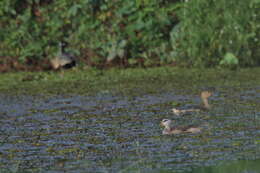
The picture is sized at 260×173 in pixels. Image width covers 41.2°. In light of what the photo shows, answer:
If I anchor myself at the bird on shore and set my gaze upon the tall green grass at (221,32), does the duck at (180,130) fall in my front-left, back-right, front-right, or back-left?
front-right

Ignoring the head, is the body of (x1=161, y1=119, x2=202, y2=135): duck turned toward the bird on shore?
no

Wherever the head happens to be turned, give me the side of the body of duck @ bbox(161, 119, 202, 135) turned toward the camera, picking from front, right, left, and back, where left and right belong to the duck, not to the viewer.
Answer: left

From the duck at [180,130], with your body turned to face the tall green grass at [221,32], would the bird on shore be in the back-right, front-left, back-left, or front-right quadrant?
front-left

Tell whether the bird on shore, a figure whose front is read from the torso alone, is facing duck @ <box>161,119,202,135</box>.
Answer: no

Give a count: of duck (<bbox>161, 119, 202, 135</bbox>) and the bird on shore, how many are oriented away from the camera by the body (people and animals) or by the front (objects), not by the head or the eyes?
0

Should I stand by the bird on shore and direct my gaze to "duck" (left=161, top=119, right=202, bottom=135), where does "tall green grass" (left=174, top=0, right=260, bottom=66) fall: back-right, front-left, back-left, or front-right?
front-left

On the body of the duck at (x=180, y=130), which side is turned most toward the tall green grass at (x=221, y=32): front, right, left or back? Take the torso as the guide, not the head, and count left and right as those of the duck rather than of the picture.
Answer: right

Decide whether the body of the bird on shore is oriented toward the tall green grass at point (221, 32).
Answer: no
